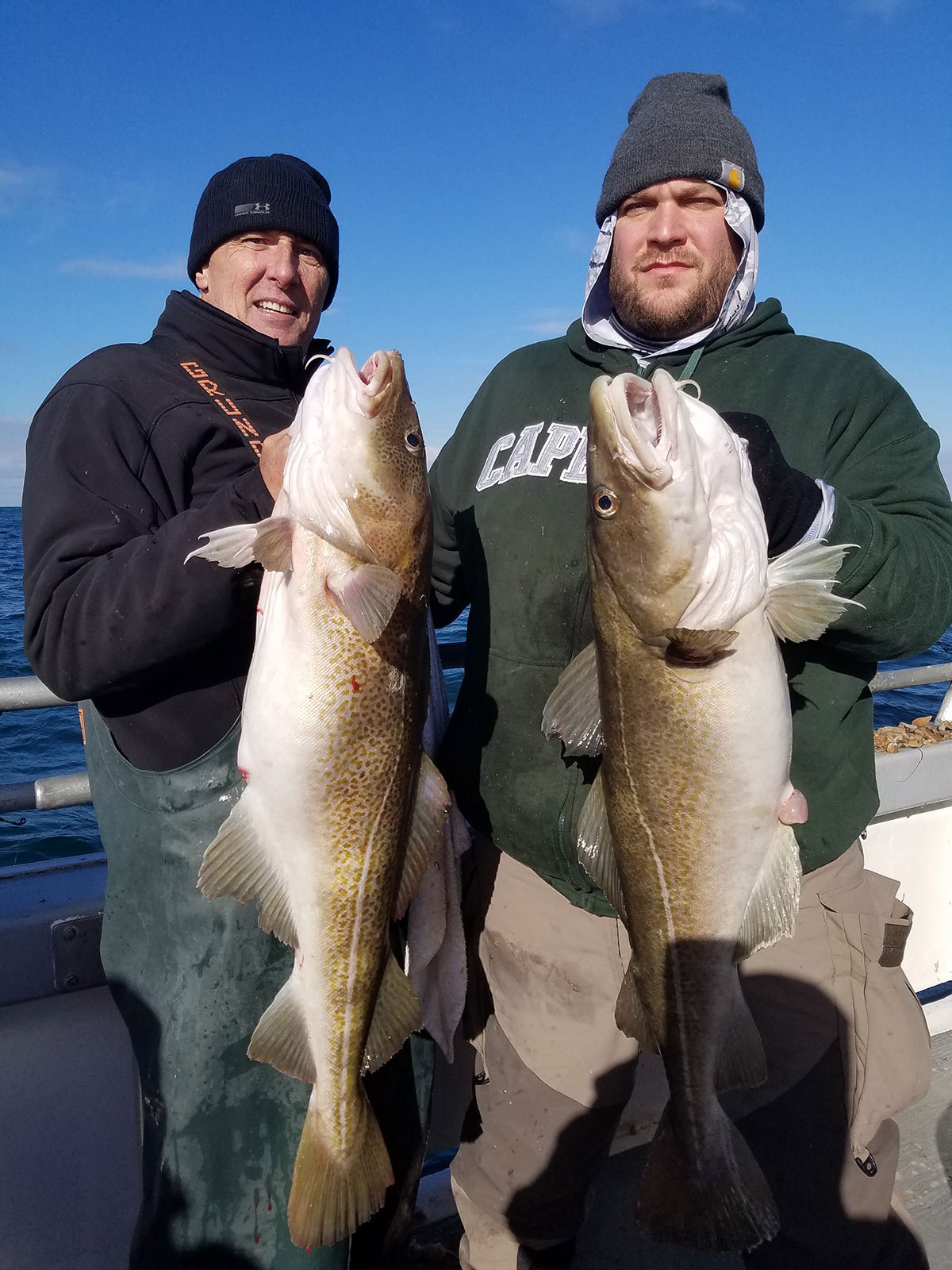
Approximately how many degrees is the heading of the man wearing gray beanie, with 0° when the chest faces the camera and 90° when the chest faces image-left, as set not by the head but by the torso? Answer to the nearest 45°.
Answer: approximately 0°

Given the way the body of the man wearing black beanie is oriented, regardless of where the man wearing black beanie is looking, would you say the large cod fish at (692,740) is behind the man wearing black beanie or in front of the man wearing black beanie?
in front

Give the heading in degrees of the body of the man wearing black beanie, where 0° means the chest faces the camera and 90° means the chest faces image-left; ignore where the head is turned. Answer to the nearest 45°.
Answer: approximately 315°

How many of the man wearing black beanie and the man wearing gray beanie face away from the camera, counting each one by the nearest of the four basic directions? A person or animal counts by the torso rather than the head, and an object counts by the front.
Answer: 0

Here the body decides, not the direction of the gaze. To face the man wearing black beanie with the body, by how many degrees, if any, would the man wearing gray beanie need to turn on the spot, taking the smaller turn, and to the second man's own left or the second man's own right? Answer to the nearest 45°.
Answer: approximately 45° to the second man's own right

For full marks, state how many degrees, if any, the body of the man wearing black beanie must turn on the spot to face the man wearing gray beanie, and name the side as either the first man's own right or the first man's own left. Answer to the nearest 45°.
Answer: approximately 45° to the first man's own left
